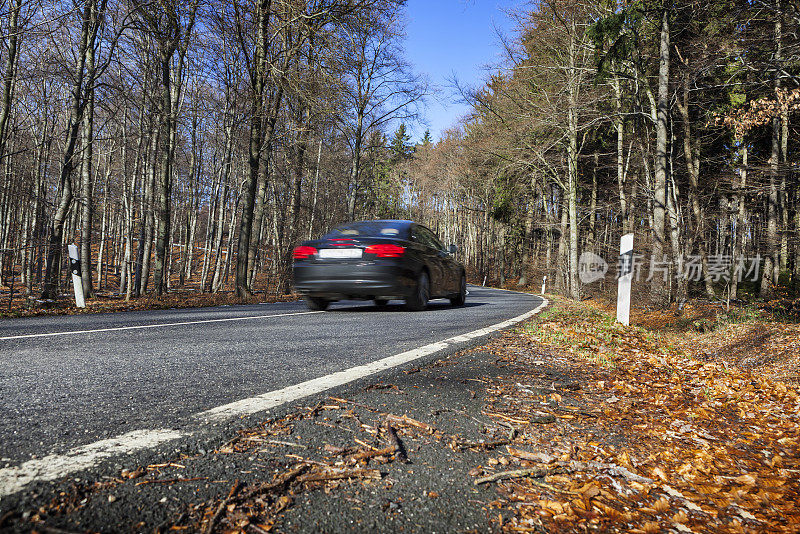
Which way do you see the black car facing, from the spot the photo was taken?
facing away from the viewer and to the right of the viewer

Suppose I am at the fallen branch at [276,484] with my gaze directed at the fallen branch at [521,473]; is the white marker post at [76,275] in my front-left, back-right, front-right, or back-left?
back-left

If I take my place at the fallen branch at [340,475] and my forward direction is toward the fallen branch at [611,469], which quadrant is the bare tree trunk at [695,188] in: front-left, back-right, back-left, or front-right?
front-left

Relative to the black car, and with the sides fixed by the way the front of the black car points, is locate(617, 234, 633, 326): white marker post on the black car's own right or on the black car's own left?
on the black car's own right

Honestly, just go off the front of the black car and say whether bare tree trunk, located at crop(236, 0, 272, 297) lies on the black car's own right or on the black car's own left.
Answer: on the black car's own left

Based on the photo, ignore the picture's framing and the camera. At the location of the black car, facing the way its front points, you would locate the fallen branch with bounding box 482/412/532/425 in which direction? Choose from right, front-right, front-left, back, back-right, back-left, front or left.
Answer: back-right

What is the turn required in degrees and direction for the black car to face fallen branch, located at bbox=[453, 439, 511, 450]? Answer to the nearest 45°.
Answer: approximately 135° to its right

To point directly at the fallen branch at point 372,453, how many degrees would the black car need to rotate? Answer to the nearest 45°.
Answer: approximately 135° to its right

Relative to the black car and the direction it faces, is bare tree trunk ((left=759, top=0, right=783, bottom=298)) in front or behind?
in front

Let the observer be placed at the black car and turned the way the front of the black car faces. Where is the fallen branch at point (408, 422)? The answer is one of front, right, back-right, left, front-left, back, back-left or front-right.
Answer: back-right
